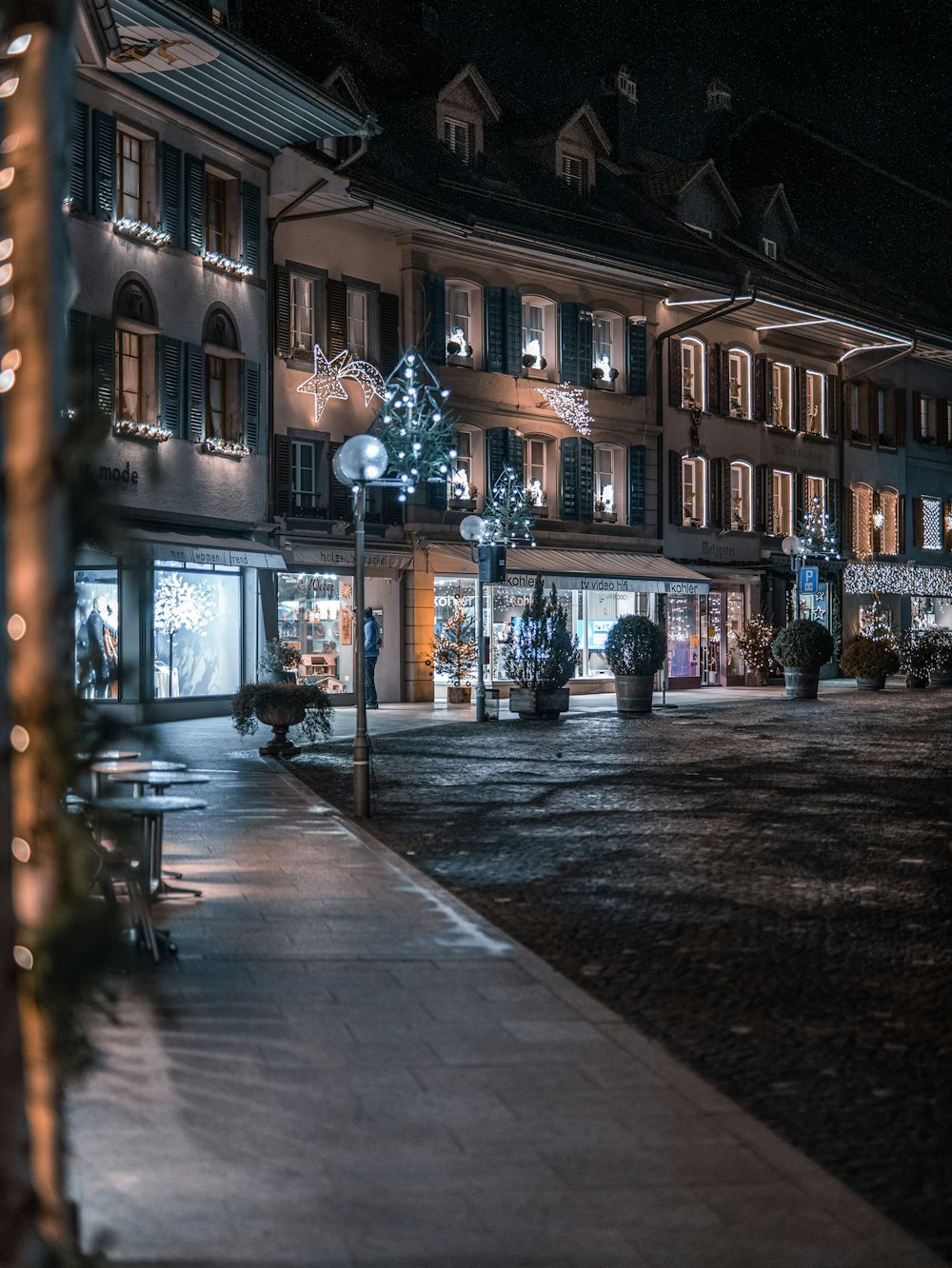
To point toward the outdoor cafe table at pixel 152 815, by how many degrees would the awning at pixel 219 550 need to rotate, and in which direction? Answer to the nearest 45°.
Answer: approximately 45° to its right

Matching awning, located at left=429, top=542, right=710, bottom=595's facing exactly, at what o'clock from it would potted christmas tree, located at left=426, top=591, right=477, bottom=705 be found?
The potted christmas tree is roughly at 3 o'clock from the awning.

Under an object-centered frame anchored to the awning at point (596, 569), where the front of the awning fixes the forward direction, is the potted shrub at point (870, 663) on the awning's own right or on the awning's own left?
on the awning's own left

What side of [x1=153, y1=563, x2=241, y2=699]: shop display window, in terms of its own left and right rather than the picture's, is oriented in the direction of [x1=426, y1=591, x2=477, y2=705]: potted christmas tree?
left

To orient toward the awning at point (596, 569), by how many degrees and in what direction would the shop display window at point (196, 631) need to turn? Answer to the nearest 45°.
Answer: approximately 90° to its left

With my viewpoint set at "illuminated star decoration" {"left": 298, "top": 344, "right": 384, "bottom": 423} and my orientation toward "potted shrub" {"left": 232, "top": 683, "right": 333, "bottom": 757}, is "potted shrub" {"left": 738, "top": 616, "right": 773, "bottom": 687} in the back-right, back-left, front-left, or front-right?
back-left

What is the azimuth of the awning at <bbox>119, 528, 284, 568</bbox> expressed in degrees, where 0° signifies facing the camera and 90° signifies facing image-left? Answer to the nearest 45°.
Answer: approximately 315°

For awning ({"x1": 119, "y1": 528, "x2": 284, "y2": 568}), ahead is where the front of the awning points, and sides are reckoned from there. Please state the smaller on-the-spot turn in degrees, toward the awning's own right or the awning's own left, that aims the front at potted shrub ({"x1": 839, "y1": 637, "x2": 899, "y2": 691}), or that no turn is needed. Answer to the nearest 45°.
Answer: approximately 90° to the awning's own left

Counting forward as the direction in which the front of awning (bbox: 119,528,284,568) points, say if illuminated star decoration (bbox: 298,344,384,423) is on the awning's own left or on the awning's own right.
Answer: on the awning's own left

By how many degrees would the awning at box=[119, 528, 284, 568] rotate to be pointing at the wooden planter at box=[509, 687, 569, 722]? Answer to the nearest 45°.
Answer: approximately 45° to its left
